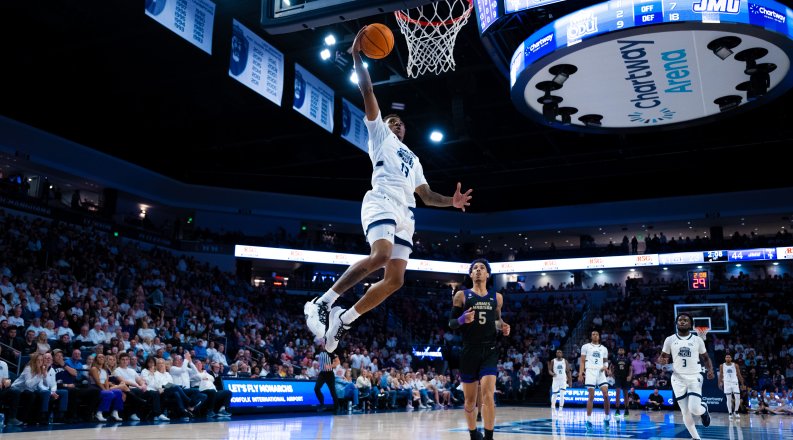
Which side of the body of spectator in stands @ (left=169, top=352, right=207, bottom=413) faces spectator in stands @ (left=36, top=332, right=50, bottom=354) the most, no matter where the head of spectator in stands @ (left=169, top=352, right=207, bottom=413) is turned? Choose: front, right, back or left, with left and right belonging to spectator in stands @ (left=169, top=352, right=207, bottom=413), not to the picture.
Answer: back

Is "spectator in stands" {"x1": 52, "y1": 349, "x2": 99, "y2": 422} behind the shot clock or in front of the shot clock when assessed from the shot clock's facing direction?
in front

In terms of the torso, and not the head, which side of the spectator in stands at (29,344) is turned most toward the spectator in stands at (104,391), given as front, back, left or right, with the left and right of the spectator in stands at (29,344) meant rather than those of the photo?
front

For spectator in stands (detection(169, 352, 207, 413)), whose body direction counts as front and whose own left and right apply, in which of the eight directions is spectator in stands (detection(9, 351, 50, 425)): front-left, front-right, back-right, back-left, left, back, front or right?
back-right

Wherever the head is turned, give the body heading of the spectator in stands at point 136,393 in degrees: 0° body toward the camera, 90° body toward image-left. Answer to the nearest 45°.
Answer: approximately 315°

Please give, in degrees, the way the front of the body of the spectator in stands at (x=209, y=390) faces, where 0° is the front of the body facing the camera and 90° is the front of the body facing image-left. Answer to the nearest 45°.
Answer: approximately 315°

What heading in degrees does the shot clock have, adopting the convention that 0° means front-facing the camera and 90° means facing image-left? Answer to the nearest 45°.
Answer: approximately 0°

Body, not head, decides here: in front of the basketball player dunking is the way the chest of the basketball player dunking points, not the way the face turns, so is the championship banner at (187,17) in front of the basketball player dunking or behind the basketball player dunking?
behind

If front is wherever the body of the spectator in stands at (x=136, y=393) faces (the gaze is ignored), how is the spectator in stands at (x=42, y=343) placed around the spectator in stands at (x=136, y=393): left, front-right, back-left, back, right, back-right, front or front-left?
back-right

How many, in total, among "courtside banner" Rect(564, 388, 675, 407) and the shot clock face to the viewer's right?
0

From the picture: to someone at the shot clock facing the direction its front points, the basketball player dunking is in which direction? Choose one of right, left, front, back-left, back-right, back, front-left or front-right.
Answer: front

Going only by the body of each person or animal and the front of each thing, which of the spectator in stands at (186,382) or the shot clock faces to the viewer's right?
the spectator in stands

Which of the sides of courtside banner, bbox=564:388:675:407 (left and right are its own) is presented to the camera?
front
